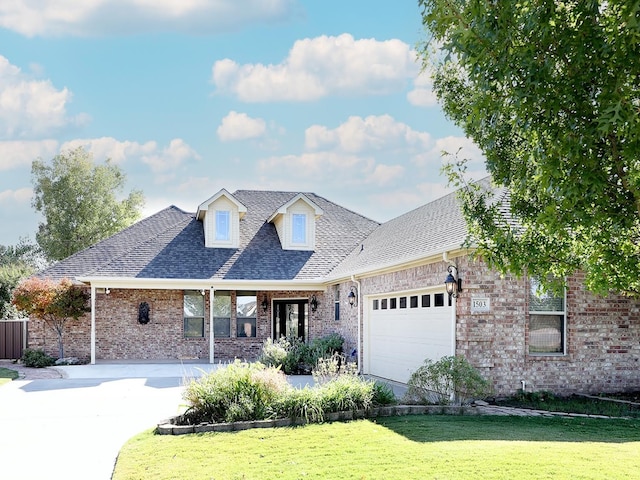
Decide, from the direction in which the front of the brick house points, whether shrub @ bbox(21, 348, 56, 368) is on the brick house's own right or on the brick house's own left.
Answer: on the brick house's own right

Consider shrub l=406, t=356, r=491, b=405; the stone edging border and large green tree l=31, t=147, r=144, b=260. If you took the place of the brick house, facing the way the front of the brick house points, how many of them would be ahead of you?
2

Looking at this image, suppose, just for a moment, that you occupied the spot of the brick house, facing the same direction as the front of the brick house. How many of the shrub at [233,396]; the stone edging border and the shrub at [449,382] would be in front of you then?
3

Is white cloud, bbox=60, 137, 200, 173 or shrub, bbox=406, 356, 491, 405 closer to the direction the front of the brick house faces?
the shrub

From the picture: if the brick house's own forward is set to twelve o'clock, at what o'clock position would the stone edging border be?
The stone edging border is roughly at 12 o'clock from the brick house.

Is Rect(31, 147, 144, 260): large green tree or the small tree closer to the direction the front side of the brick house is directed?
the small tree

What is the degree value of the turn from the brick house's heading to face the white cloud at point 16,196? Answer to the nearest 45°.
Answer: approximately 135° to its right

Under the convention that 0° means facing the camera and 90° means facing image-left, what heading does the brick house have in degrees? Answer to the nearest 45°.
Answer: approximately 0°

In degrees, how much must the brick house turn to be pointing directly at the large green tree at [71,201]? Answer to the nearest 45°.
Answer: approximately 135° to its right
